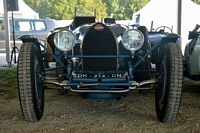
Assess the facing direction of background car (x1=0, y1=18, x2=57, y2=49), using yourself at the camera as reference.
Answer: facing to the left of the viewer

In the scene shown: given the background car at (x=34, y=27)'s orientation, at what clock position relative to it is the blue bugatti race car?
The blue bugatti race car is roughly at 9 o'clock from the background car.

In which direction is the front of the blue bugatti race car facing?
toward the camera

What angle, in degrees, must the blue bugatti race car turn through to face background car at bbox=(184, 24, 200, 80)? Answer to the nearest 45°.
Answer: approximately 135° to its left

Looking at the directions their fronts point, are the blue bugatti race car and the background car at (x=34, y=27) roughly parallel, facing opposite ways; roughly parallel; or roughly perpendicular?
roughly perpendicular

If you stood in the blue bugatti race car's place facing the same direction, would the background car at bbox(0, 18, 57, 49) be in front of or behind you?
behind
